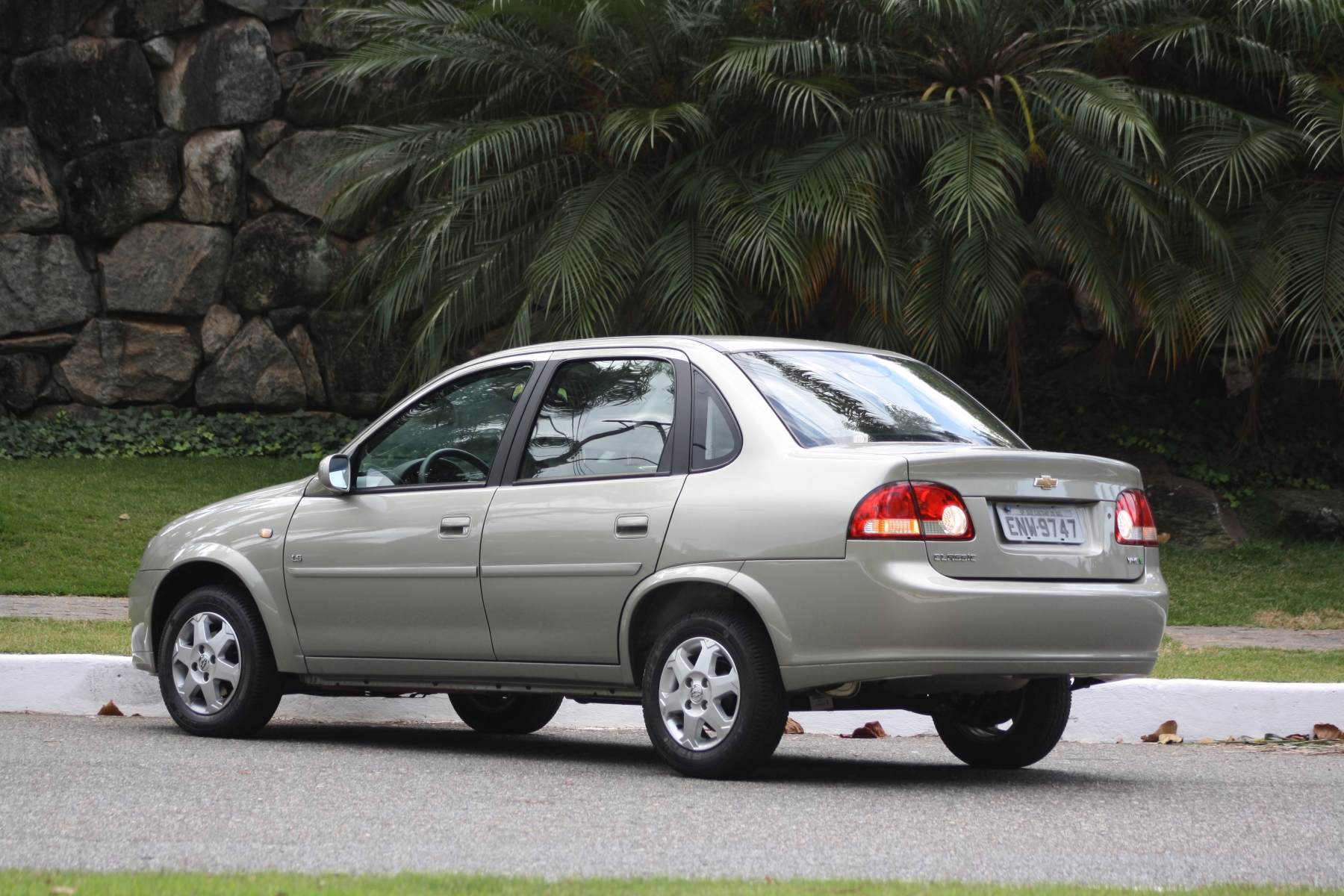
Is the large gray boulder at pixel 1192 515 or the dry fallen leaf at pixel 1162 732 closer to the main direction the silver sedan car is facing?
the large gray boulder

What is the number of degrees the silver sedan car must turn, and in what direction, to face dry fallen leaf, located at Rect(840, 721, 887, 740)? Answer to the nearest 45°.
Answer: approximately 90° to its right

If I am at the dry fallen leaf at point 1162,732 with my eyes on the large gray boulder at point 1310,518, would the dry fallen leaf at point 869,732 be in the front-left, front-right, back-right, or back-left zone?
back-left

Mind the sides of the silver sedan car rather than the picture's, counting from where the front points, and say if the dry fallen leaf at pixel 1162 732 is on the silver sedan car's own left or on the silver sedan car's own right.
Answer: on the silver sedan car's own right

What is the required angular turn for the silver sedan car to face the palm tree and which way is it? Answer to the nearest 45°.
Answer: approximately 45° to its right

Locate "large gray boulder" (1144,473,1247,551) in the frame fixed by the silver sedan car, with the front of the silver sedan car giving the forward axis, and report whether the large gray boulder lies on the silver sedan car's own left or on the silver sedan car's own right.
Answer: on the silver sedan car's own right

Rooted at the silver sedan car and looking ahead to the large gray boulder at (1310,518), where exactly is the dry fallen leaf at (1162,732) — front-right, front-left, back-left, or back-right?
front-right

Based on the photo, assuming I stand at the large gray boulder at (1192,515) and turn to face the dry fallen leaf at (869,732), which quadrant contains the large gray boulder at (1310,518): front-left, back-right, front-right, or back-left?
back-left

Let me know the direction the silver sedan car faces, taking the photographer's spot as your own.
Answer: facing away from the viewer and to the left of the viewer
